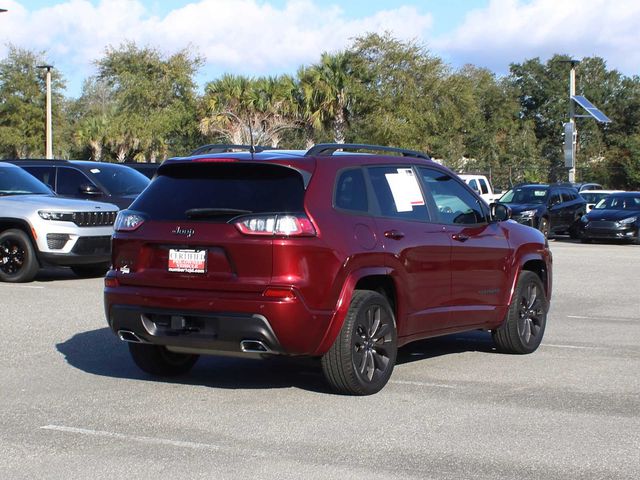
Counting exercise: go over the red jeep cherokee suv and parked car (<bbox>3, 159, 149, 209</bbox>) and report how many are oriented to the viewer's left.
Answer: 0

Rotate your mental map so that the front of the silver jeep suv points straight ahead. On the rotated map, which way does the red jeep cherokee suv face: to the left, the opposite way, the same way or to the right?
to the left

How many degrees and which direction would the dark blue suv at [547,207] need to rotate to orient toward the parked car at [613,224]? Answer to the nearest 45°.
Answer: approximately 90° to its left

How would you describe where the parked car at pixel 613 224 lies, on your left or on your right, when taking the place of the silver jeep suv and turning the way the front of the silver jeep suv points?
on your left

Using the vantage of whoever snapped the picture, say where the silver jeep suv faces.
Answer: facing the viewer and to the right of the viewer

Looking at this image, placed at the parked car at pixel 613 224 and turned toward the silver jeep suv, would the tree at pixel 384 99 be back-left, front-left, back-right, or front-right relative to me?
back-right

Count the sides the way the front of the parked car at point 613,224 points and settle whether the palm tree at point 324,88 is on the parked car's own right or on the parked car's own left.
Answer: on the parked car's own right

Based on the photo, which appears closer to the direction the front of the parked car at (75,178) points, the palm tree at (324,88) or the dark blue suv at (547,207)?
the dark blue suv

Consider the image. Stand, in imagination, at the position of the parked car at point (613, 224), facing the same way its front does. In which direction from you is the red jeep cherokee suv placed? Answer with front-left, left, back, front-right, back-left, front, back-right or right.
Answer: front-left

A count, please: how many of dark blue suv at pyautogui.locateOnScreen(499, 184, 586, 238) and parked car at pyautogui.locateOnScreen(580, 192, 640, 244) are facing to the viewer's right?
0

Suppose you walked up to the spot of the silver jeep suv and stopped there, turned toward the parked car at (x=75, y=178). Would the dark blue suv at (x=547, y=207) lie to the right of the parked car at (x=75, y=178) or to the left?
right

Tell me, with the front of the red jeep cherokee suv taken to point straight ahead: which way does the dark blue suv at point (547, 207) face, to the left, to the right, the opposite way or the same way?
the opposite way
